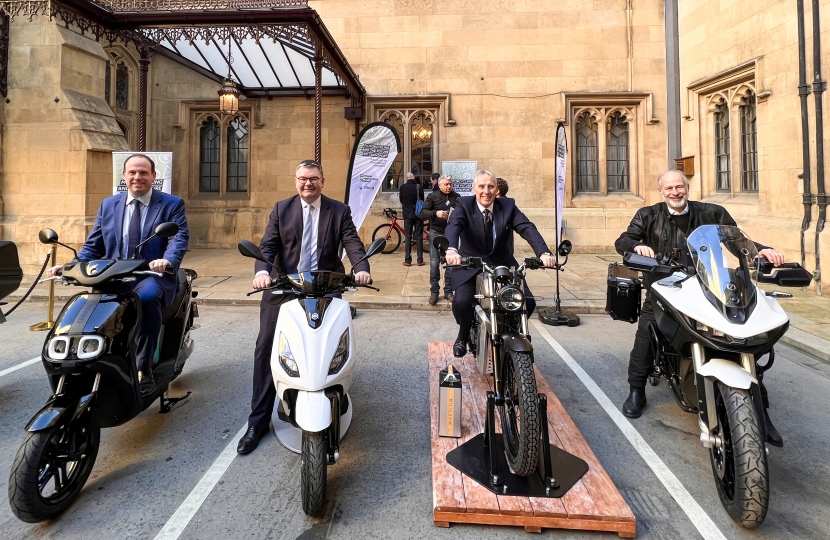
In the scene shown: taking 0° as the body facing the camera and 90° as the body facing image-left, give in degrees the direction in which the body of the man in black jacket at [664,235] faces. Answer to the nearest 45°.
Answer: approximately 0°

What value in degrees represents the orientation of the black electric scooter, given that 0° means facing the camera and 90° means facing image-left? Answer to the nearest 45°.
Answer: approximately 45°

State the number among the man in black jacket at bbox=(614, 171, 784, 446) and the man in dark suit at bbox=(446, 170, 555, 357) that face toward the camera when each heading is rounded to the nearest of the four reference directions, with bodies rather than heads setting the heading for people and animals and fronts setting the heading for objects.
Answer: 2

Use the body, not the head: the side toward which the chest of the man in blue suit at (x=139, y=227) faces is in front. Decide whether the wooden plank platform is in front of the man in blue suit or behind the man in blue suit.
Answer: in front
